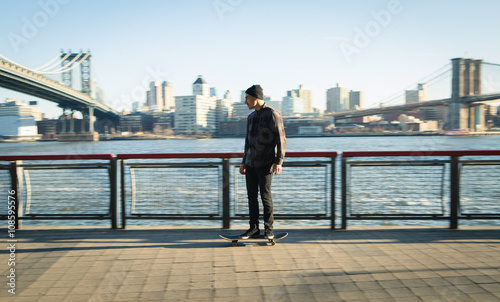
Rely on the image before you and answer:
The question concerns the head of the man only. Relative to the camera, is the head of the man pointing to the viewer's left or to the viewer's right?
to the viewer's left

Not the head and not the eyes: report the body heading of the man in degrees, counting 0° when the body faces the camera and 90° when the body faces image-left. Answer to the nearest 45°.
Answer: approximately 45°
